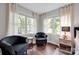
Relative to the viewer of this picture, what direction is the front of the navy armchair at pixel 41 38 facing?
facing the viewer

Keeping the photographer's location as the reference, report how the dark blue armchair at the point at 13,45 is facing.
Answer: facing the viewer and to the right of the viewer

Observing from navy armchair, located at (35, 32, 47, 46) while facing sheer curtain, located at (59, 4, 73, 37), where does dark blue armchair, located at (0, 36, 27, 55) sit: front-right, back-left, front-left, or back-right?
back-right
